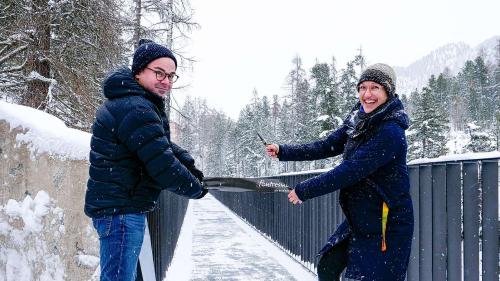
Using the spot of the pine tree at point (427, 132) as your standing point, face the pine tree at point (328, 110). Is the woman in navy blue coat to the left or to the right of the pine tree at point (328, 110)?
left

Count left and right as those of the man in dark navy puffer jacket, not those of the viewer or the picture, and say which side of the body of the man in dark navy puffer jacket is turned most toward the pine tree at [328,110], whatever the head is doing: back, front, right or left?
left

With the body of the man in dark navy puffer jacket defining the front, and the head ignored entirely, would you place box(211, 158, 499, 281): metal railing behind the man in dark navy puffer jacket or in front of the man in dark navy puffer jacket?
in front

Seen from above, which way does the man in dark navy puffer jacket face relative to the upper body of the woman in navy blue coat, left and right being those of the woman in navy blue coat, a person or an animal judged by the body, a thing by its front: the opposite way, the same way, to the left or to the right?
the opposite way

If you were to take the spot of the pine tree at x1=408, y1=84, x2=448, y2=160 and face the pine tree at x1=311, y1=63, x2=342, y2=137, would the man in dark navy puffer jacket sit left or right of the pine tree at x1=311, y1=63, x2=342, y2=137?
left

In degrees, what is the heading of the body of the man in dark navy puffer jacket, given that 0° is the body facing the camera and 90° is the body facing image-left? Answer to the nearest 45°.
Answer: approximately 270°

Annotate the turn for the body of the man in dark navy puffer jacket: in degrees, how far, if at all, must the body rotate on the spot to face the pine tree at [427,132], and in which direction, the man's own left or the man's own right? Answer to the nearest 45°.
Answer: approximately 45° to the man's own left

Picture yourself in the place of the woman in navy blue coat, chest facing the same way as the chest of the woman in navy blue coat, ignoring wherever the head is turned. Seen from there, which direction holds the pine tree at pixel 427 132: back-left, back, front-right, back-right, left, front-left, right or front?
right

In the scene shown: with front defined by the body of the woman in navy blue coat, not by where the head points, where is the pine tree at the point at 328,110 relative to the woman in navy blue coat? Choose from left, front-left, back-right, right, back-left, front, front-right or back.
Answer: right

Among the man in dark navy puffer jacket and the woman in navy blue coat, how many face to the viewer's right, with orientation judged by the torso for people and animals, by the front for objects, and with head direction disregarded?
1

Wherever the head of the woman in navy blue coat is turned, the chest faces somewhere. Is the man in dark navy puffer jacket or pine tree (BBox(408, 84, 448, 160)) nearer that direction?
the man in dark navy puffer jacket

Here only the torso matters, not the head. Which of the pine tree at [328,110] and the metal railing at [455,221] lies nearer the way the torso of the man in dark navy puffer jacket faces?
the metal railing

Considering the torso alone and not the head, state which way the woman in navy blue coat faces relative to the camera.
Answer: to the viewer's left
